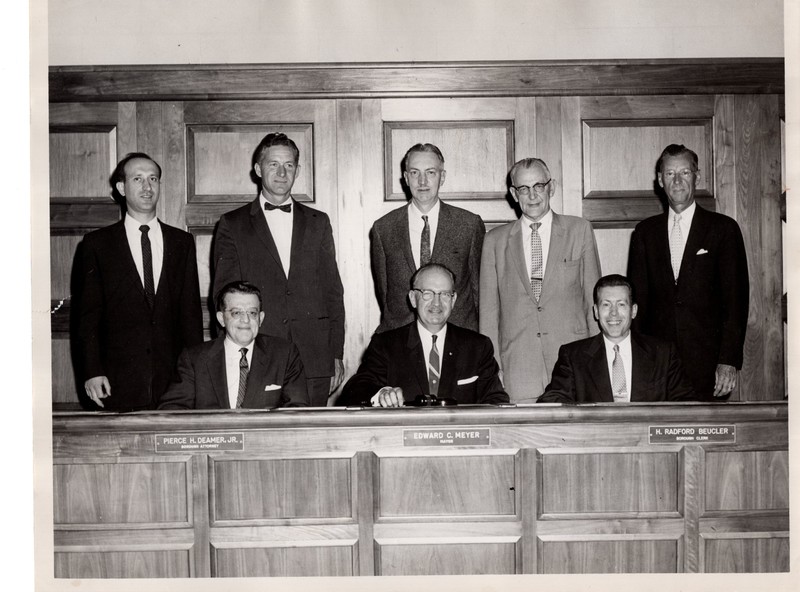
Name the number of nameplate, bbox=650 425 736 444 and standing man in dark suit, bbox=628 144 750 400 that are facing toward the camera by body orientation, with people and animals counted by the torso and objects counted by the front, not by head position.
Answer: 2

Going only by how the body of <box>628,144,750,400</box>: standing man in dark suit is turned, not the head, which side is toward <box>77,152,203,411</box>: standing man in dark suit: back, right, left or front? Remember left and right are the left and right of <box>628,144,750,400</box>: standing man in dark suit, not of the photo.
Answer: right

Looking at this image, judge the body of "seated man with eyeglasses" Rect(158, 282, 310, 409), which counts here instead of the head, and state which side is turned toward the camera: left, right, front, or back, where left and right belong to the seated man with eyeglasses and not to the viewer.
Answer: front

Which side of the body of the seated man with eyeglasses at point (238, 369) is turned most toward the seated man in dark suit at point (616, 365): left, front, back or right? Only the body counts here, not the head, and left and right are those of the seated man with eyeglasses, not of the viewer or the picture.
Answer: left

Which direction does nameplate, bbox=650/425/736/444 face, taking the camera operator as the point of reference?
facing the viewer

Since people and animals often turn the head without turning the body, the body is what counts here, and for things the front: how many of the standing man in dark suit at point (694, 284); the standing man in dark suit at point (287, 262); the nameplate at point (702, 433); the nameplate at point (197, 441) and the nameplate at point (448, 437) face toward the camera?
5

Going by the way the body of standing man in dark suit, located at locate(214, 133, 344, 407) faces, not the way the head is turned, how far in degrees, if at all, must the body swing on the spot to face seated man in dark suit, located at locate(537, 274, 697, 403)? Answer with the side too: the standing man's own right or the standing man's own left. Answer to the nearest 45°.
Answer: approximately 45° to the standing man's own left

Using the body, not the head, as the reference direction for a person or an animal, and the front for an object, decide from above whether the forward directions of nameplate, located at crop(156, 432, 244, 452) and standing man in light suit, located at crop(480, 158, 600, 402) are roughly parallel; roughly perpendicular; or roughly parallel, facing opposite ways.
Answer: roughly parallel

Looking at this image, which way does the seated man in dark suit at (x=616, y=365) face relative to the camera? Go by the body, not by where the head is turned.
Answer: toward the camera

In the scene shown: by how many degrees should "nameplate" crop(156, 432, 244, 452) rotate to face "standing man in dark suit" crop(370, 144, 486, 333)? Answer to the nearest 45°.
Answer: approximately 135° to its left
